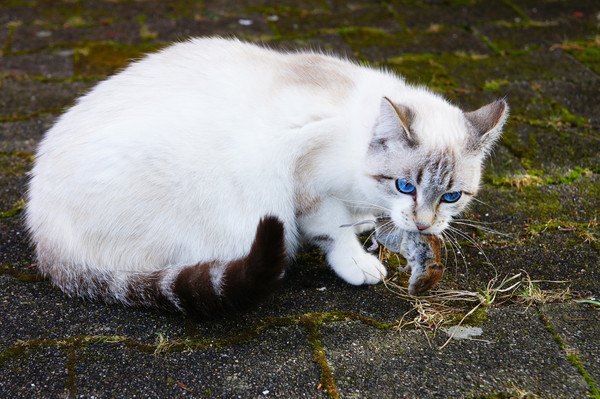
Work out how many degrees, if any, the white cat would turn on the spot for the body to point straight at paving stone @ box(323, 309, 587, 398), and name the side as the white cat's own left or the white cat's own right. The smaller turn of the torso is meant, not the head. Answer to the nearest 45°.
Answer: approximately 45° to the white cat's own right

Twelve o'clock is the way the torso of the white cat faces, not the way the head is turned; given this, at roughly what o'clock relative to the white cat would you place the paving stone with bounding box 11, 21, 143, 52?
The paving stone is roughly at 8 o'clock from the white cat.

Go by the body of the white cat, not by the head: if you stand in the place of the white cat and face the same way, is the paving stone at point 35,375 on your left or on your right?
on your right

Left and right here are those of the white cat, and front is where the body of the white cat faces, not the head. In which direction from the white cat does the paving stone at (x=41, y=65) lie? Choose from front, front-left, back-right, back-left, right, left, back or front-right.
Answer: back-left

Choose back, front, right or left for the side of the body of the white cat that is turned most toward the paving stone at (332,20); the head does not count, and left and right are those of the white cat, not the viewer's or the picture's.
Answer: left

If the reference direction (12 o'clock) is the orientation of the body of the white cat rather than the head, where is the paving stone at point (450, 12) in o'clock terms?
The paving stone is roughly at 10 o'clock from the white cat.

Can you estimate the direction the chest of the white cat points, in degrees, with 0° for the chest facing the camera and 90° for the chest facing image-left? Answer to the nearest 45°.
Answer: approximately 270°

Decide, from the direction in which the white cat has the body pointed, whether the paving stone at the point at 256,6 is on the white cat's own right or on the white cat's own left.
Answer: on the white cat's own left
